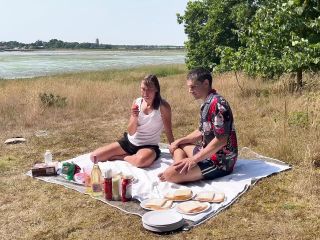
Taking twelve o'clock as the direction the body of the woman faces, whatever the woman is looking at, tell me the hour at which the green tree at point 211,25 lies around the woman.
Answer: The green tree is roughly at 5 o'clock from the woman.

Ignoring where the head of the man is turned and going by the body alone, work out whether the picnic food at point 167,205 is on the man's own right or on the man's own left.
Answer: on the man's own left

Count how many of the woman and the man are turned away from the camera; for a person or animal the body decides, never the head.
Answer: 0

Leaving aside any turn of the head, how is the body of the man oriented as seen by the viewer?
to the viewer's left

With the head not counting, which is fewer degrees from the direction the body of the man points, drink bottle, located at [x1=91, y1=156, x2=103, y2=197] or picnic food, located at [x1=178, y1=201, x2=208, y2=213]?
the drink bottle

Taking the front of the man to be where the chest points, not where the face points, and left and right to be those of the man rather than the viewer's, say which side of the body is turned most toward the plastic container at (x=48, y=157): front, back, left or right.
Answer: front

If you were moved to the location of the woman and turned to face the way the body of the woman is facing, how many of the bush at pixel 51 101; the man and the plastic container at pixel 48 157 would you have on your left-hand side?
1

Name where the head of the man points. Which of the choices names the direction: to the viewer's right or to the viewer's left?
to the viewer's left

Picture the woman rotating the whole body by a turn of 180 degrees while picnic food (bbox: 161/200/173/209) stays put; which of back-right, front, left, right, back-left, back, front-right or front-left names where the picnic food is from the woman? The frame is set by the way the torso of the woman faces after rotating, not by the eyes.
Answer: back-right

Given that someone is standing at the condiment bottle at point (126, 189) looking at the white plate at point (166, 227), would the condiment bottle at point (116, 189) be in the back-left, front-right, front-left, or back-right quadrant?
back-right

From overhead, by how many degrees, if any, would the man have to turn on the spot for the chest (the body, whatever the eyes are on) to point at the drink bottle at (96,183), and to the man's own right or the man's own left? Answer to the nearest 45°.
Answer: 0° — they already face it

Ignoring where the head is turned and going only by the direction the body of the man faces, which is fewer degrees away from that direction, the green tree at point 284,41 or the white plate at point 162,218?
the white plate

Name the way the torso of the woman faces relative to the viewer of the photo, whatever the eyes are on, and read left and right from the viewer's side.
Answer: facing the viewer and to the left of the viewer
